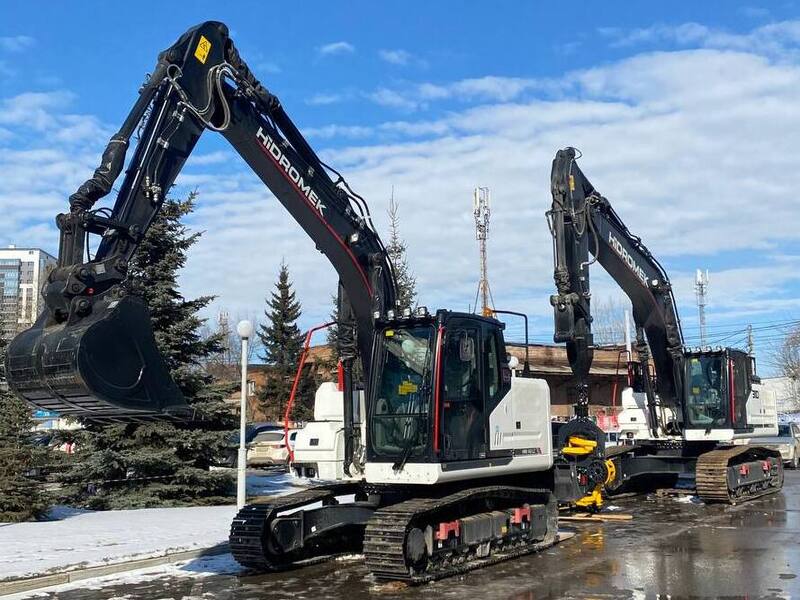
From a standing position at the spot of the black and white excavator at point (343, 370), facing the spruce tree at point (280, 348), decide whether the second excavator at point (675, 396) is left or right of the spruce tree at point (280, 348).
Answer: right

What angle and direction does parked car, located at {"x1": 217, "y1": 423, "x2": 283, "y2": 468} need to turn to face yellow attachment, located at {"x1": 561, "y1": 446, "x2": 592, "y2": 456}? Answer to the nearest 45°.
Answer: approximately 90° to its left

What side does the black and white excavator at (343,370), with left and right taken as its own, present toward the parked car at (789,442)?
back

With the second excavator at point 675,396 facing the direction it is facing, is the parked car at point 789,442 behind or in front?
behind

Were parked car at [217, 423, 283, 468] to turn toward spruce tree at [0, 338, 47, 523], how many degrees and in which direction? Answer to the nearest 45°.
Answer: approximately 90° to its left

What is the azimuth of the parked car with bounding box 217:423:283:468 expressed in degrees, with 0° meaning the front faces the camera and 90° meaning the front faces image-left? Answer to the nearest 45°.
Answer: approximately 45°

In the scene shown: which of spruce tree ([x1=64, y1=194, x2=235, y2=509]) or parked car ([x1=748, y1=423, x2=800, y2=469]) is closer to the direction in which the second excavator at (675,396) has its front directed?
the spruce tree

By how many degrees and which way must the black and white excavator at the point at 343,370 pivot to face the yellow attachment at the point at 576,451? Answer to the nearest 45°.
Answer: approximately 180°

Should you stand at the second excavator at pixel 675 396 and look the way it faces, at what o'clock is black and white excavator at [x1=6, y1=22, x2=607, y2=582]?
The black and white excavator is roughly at 11 o'clock from the second excavator.
